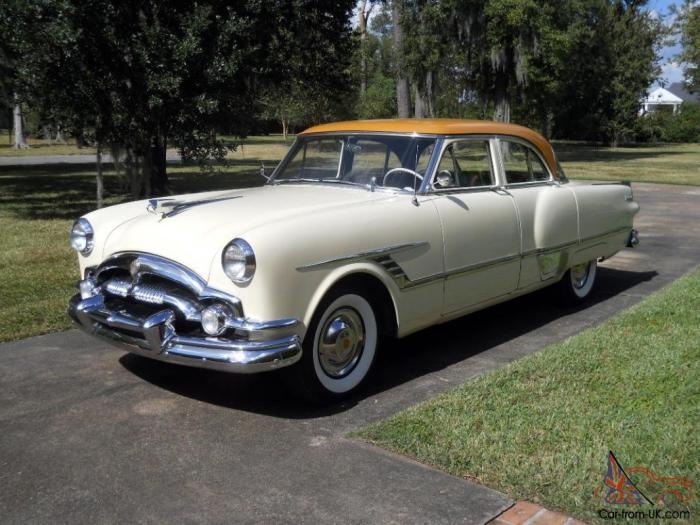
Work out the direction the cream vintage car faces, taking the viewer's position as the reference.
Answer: facing the viewer and to the left of the viewer
